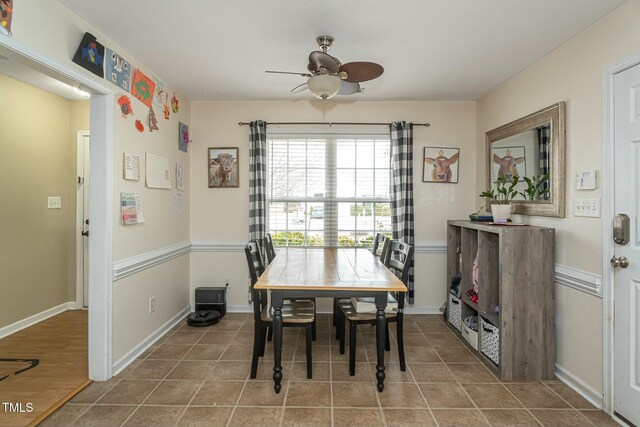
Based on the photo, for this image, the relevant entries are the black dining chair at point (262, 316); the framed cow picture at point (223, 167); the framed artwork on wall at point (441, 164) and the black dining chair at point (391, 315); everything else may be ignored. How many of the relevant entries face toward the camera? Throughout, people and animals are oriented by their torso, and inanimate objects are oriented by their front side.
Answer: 2

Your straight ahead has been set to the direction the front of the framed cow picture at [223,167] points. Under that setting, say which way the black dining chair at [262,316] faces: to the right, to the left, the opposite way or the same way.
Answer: to the left

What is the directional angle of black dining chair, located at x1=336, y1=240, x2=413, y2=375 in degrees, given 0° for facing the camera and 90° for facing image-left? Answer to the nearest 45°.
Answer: approximately 90°

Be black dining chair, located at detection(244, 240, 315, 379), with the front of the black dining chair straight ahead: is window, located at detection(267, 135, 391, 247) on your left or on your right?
on your left

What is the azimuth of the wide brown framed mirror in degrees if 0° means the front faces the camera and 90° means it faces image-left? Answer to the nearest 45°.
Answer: approximately 45°

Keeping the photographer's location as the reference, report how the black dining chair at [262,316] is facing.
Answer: facing to the right of the viewer

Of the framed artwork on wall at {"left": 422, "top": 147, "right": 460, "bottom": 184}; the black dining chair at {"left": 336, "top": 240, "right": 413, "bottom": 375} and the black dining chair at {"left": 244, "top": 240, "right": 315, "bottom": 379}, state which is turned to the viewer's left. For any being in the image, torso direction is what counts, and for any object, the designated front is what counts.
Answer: the black dining chair at {"left": 336, "top": 240, "right": 413, "bottom": 375}

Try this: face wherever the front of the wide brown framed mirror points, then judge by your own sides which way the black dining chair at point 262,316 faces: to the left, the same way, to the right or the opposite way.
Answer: the opposite way

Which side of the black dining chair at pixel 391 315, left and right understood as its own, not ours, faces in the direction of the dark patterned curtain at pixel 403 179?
right
